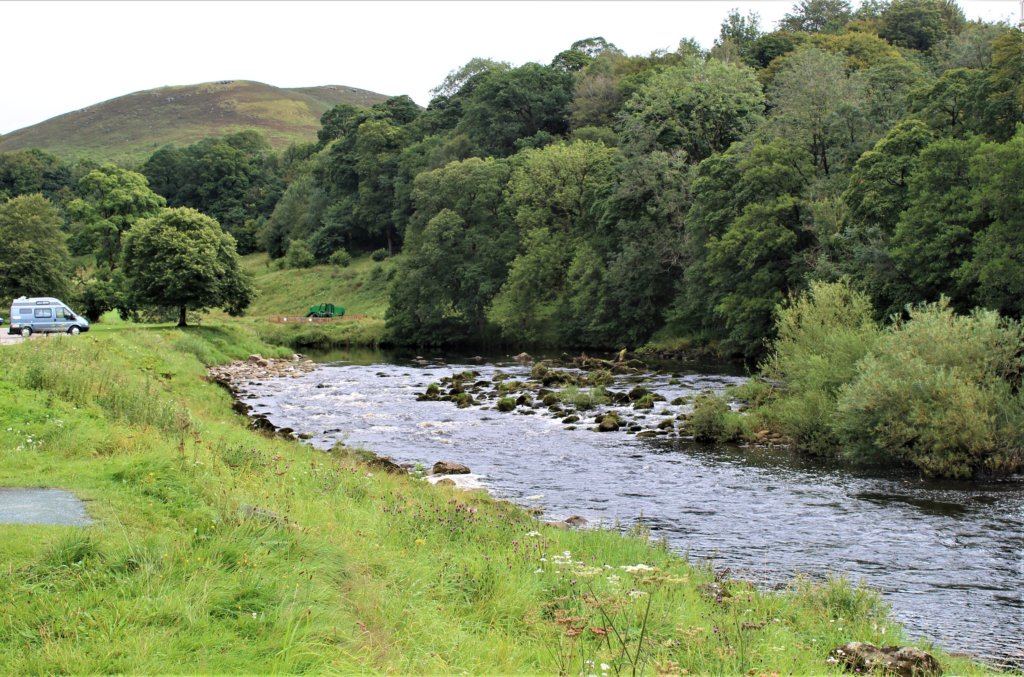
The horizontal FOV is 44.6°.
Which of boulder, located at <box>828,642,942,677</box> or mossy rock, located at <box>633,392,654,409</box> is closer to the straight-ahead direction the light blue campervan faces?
the mossy rock

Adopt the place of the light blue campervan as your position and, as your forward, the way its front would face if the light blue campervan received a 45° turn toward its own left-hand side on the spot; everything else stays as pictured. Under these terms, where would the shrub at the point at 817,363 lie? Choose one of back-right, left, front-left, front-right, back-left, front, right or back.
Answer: right

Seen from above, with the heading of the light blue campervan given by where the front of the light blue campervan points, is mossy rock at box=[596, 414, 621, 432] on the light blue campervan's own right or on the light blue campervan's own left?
on the light blue campervan's own right

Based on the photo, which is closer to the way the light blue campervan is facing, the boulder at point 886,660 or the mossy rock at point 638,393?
the mossy rock

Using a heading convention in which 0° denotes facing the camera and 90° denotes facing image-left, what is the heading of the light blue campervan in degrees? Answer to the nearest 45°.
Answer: approximately 270°

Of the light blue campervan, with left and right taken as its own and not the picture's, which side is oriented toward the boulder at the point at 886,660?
right

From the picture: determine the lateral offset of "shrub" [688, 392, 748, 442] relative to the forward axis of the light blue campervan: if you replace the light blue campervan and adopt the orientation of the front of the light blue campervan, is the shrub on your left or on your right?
on your right

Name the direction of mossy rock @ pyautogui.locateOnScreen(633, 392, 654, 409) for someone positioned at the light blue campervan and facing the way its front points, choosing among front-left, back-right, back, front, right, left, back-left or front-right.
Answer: front-right

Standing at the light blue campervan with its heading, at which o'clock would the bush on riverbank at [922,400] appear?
The bush on riverbank is roughly at 2 o'clock from the light blue campervan.

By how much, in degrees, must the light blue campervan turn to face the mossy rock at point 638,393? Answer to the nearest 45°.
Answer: approximately 45° to its right

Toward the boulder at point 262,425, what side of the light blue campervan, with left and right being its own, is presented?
right
